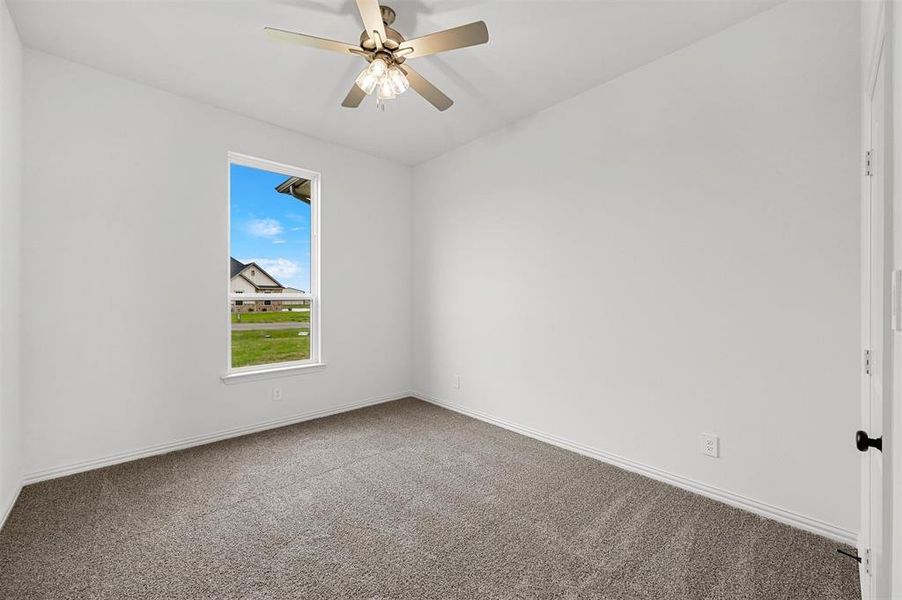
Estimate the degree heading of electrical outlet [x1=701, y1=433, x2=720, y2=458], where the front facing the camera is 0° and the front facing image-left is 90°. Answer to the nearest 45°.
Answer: approximately 45°

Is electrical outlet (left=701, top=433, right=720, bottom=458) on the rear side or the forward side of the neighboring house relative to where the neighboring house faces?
on the forward side

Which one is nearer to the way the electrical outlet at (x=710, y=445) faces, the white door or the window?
the window

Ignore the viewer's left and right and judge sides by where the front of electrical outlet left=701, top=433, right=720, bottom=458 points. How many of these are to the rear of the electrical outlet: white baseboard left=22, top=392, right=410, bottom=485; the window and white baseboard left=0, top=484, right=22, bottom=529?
0

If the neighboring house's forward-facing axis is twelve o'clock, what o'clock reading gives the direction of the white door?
The white door is roughly at 11 o'clock from the neighboring house.

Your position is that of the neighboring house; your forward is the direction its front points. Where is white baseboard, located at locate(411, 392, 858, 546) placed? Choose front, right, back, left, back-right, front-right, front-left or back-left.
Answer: front-left

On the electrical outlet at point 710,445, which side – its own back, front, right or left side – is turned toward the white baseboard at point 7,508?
front

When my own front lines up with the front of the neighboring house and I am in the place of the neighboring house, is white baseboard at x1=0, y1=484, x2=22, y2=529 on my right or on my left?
on my right

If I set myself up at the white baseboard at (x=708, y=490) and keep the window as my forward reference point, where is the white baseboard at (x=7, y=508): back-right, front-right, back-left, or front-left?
front-left

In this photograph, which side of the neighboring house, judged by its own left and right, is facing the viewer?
front

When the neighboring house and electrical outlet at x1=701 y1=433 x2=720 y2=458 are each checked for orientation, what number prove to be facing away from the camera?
0
